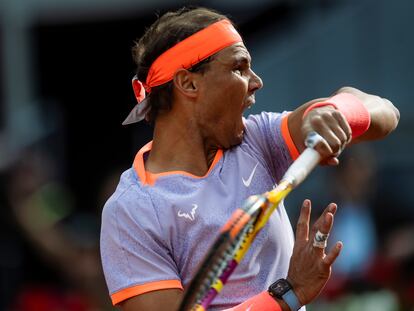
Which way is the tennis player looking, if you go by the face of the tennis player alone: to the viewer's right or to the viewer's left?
to the viewer's right

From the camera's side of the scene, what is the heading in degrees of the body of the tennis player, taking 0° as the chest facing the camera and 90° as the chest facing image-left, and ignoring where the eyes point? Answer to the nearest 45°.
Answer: approximately 315°
